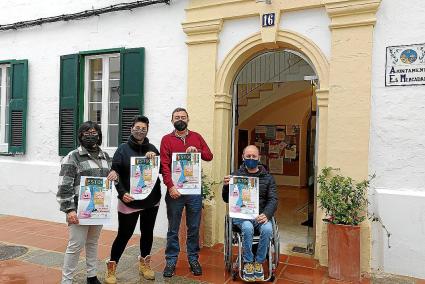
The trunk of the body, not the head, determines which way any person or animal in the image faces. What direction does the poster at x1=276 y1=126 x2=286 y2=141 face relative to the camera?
toward the camera

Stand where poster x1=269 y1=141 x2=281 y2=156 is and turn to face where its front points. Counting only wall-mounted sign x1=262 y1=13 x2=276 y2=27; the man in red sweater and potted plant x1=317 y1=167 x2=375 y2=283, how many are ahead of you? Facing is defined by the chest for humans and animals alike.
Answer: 3

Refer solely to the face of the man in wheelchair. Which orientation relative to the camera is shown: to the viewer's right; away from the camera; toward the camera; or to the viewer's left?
toward the camera

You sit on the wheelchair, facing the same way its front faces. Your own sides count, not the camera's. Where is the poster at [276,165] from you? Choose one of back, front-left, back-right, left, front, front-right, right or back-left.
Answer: back

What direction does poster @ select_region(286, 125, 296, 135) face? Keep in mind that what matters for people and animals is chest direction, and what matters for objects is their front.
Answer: toward the camera

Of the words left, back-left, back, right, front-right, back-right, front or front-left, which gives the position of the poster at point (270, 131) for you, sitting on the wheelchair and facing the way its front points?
back

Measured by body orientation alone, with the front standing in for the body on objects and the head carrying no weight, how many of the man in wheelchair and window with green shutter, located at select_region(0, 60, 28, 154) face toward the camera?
2

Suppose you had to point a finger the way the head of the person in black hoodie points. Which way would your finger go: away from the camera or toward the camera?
toward the camera

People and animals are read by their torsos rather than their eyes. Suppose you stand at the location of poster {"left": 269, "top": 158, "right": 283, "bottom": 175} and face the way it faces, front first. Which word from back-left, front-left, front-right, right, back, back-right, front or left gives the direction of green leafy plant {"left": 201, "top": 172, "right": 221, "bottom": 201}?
front

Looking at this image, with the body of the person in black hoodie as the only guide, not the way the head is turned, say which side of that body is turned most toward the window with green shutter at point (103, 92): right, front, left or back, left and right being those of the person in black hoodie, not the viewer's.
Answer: back

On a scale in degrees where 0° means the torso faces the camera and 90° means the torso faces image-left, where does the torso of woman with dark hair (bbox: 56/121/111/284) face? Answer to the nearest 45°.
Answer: approximately 315°

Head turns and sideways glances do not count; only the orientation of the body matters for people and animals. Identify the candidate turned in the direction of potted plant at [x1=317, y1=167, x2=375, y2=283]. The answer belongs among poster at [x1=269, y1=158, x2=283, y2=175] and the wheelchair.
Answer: the poster

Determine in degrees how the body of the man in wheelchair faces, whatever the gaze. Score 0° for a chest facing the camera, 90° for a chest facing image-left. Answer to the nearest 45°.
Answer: approximately 0°

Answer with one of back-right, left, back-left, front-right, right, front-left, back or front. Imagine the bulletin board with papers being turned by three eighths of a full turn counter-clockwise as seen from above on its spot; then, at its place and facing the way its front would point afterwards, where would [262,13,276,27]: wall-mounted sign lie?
back-right

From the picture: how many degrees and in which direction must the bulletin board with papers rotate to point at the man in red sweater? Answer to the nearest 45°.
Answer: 0° — it already faces them

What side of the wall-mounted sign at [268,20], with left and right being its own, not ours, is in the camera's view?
front

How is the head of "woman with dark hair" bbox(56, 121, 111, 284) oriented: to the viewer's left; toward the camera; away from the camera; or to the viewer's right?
toward the camera

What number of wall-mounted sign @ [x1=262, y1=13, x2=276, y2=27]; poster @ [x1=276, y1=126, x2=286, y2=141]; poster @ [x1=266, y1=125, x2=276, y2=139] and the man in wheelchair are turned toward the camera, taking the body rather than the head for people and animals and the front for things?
4
